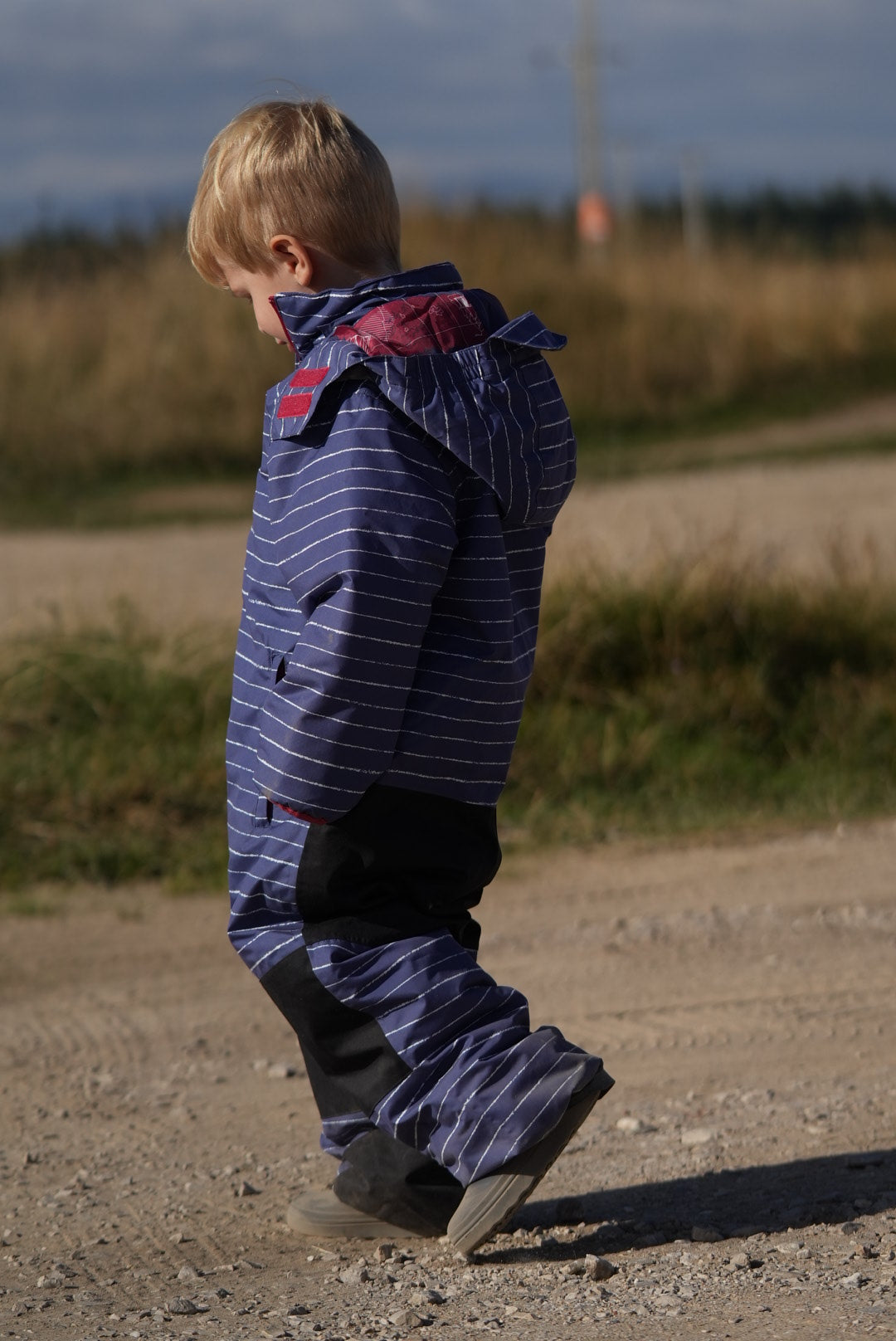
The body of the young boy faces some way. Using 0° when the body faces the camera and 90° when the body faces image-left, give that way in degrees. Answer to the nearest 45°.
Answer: approximately 90°

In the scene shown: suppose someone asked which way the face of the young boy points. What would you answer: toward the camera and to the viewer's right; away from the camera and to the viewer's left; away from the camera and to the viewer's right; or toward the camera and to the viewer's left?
away from the camera and to the viewer's left
